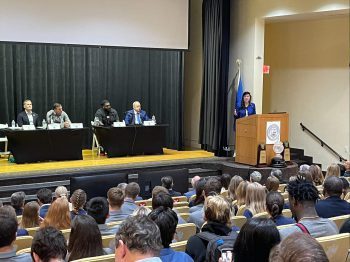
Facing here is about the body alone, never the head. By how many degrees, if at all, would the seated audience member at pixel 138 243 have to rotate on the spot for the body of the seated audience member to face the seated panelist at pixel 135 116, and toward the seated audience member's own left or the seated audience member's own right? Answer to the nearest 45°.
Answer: approximately 45° to the seated audience member's own right

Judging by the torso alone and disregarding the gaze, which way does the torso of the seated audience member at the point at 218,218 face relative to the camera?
away from the camera

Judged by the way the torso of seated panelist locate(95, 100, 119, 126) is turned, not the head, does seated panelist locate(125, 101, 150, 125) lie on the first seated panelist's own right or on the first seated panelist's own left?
on the first seated panelist's own left

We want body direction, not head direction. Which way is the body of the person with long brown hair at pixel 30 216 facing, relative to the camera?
away from the camera

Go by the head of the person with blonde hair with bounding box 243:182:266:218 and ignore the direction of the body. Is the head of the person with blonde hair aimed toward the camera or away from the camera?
away from the camera

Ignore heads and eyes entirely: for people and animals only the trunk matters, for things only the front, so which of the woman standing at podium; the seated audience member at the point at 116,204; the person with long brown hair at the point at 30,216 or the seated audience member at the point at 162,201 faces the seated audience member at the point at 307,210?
the woman standing at podium

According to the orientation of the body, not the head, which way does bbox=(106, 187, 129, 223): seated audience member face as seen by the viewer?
away from the camera

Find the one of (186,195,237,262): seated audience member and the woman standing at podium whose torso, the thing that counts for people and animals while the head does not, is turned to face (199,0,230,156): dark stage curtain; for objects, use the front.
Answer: the seated audience member

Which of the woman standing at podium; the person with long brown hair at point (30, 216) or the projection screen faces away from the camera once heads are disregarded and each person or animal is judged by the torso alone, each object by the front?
the person with long brown hair

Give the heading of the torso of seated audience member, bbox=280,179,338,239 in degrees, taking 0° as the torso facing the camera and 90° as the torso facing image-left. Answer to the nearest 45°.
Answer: approximately 135°

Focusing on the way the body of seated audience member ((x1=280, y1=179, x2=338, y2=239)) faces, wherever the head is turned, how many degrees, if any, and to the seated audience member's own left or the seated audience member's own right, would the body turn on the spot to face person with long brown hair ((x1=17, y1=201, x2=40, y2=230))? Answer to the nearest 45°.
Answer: approximately 45° to the seated audience member's own left

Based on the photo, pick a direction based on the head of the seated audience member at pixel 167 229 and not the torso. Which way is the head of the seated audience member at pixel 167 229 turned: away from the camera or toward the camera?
away from the camera

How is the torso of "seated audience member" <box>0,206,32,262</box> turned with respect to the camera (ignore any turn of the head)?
away from the camera
